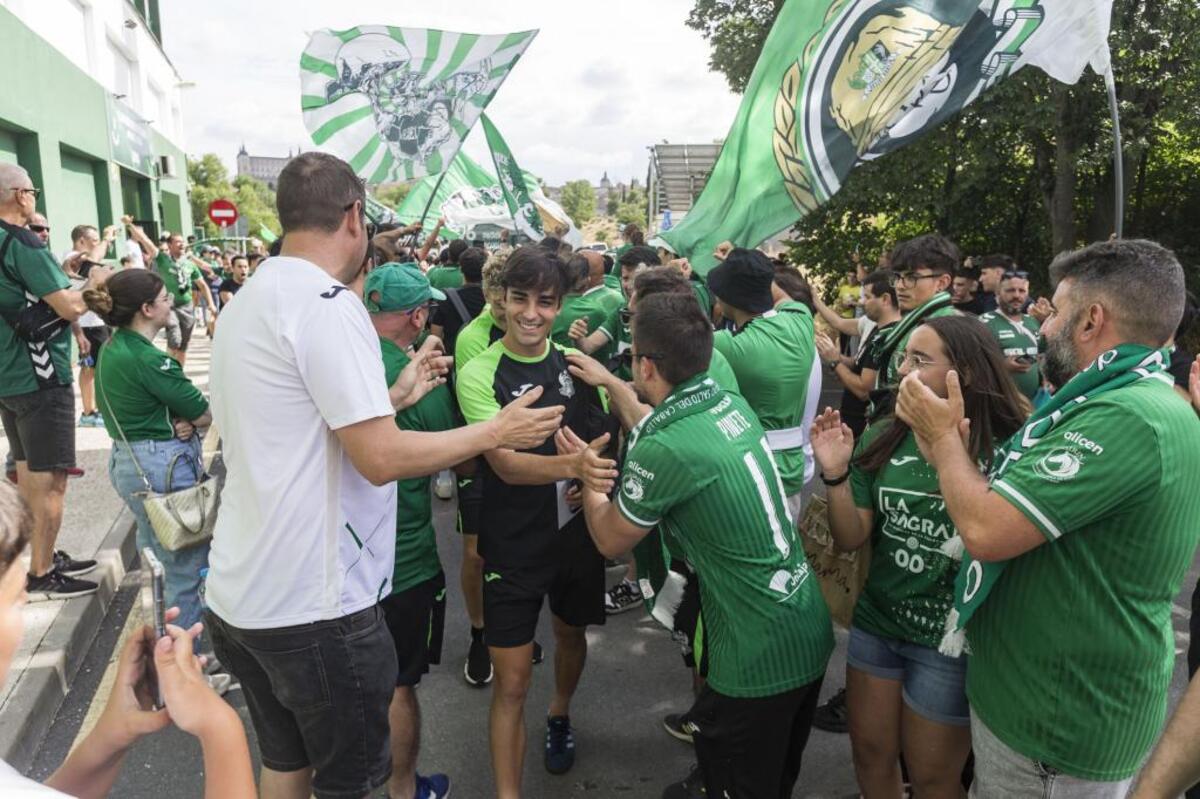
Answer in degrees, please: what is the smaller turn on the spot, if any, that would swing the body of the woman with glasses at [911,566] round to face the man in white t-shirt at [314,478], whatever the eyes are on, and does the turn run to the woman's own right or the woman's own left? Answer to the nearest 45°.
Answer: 0° — they already face them

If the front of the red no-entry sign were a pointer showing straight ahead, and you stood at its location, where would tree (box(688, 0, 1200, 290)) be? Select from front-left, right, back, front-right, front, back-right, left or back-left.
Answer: front-left

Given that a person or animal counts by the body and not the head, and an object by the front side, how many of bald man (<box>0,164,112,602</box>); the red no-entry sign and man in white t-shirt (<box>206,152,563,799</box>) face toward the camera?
1

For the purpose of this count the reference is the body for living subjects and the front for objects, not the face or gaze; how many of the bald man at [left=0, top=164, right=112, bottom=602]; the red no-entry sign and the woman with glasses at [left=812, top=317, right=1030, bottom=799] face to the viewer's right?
1

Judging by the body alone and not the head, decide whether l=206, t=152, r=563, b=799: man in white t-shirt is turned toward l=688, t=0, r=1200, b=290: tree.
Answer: yes

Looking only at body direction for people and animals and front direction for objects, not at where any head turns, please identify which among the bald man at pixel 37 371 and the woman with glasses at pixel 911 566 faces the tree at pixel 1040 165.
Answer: the bald man

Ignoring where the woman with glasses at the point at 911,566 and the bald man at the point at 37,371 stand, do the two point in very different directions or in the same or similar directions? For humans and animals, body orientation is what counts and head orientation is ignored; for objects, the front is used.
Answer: very different directions

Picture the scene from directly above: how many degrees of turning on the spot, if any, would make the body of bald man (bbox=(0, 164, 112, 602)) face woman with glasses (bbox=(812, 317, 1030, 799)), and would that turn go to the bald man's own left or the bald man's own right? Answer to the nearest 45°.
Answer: approximately 45° to the bald man's own right

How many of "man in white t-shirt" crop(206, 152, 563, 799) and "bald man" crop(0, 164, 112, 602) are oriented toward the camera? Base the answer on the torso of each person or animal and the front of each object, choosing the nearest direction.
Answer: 0

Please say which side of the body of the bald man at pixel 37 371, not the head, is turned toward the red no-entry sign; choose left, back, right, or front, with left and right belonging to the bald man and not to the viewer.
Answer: left

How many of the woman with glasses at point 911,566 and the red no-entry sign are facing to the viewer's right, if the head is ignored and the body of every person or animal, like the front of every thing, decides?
0

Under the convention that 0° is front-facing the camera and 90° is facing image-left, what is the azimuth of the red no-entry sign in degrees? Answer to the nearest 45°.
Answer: approximately 0°

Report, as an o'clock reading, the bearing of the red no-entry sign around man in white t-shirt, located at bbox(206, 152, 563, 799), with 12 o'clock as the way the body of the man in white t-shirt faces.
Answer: The red no-entry sign is roughly at 10 o'clock from the man in white t-shirt.

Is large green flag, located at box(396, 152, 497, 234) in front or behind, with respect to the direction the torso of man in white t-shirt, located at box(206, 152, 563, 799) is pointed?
in front

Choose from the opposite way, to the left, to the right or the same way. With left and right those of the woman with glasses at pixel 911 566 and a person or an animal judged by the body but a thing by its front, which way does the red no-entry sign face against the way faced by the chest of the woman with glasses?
to the left

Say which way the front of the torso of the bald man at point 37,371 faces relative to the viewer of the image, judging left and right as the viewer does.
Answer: facing to the right of the viewer
